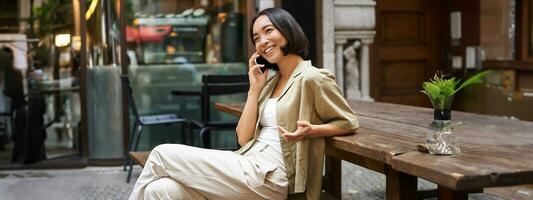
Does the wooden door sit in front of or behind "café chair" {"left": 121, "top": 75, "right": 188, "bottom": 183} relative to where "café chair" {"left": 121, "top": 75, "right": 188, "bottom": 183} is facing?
in front

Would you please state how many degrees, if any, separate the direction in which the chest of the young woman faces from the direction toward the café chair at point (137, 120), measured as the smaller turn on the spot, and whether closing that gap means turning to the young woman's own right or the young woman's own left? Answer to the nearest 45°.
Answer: approximately 135° to the young woman's own right

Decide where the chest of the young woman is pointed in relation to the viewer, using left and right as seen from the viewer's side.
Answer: facing the viewer and to the left of the viewer

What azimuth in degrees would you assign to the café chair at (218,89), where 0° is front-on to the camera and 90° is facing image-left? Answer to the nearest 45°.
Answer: approximately 135°

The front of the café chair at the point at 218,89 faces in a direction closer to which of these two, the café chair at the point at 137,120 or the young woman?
the café chair

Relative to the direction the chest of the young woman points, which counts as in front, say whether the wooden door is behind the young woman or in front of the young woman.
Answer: behind

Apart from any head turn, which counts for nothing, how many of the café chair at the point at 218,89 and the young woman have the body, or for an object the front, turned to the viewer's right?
0

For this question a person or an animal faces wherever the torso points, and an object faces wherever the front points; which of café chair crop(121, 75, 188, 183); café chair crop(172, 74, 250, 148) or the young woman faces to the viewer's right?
café chair crop(121, 75, 188, 183)

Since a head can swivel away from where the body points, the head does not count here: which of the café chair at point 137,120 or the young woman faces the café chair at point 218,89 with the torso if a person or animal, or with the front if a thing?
the café chair at point 137,120

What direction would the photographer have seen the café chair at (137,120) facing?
facing to the right of the viewer

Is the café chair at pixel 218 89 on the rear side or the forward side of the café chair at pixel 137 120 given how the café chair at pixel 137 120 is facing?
on the forward side

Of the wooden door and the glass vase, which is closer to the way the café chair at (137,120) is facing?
the wooden door

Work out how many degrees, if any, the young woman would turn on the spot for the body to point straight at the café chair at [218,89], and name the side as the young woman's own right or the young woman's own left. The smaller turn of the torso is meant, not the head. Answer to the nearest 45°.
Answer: approximately 135° to the young woman's own right
